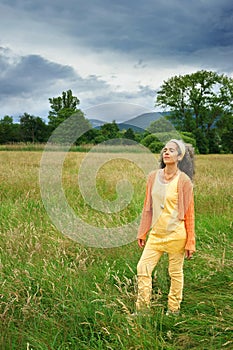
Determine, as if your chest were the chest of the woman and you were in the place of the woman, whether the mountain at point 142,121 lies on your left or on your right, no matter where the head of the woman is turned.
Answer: on your right

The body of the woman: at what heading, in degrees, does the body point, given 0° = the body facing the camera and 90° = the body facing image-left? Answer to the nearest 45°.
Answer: approximately 45°
